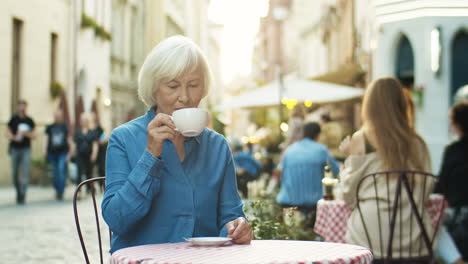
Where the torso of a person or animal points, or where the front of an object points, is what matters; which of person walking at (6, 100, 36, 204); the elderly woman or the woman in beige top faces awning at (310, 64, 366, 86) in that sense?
the woman in beige top

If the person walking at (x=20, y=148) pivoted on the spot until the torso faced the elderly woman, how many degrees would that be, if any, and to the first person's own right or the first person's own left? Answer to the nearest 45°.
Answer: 0° — they already face them

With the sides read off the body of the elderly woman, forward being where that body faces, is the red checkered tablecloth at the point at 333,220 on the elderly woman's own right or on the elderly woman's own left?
on the elderly woman's own left

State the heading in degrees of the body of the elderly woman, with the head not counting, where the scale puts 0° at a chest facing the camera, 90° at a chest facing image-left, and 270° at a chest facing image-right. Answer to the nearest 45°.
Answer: approximately 315°

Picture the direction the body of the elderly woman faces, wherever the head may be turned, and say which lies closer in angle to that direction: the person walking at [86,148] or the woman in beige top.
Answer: the woman in beige top

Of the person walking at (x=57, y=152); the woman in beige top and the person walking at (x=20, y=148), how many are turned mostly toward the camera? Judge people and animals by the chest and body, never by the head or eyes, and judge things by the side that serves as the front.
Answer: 2

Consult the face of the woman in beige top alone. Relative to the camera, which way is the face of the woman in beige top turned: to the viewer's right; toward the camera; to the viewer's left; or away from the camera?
away from the camera

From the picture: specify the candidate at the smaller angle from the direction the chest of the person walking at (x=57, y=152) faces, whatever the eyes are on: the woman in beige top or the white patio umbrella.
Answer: the woman in beige top

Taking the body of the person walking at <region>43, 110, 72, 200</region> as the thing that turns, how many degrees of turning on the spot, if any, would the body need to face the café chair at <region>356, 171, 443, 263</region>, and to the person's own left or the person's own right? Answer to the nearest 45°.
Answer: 0° — they already face it

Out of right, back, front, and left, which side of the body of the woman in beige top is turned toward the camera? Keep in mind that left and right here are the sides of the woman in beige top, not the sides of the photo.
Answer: back

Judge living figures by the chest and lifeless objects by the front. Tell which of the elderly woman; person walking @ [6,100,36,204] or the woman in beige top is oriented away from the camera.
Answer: the woman in beige top

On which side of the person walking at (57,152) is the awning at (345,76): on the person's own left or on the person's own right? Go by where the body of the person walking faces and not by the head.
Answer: on the person's own left

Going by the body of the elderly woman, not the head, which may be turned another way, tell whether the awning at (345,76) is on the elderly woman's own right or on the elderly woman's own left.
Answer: on the elderly woman's own left

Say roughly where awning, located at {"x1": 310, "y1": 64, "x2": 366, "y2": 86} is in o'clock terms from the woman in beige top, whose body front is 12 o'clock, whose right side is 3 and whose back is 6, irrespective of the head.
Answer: The awning is roughly at 12 o'clock from the woman in beige top.
